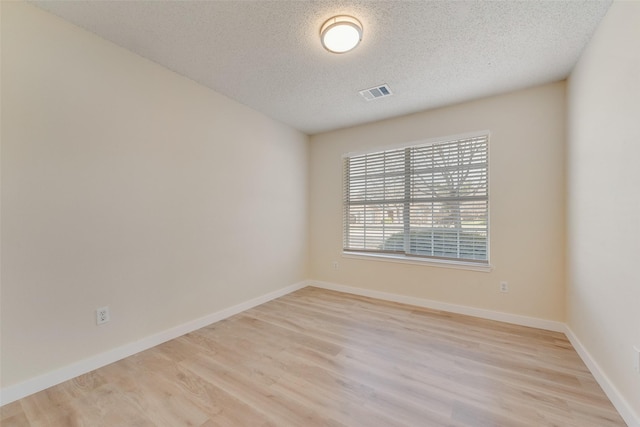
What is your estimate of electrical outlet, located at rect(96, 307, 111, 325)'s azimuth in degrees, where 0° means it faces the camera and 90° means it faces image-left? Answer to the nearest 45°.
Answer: approximately 315°

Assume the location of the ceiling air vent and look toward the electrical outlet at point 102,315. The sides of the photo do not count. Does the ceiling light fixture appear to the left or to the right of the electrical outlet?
left

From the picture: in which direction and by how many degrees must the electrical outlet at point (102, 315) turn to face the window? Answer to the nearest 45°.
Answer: approximately 45° to its left
